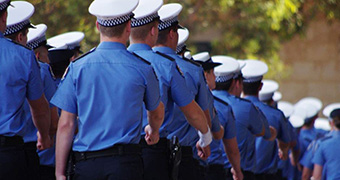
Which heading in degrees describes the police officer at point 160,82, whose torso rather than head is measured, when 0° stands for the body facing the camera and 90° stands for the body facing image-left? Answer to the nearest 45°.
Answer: approximately 225°

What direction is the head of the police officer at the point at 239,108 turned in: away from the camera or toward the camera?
away from the camera

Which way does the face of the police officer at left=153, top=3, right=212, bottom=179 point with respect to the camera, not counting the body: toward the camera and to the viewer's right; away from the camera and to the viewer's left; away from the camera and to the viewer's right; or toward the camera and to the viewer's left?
away from the camera and to the viewer's right

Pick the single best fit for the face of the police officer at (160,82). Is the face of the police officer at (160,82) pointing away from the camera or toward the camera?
away from the camera

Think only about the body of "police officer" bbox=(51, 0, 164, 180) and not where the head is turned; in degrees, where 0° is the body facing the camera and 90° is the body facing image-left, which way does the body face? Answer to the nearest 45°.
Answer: approximately 180°

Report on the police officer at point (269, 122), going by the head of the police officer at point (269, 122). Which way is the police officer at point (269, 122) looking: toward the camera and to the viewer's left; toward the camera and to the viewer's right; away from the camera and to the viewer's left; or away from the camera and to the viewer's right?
away from the camera and to the viewer's right
